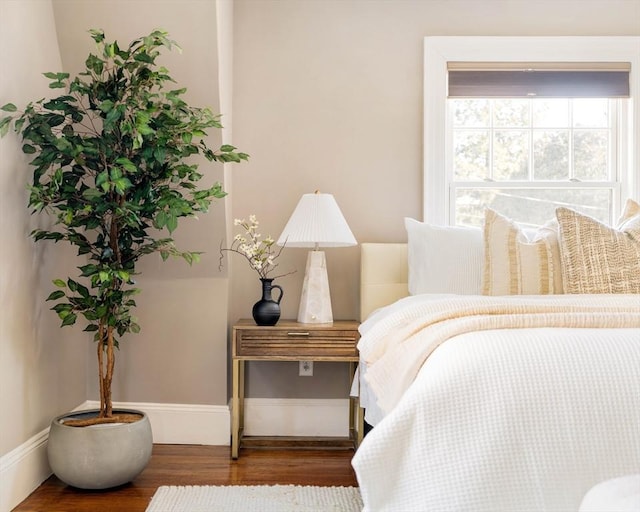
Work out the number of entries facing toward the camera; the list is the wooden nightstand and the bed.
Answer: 2

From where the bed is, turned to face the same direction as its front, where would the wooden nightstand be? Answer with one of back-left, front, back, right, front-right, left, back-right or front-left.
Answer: back-right

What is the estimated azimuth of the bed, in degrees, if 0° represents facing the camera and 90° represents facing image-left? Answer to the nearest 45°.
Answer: approximately 0°

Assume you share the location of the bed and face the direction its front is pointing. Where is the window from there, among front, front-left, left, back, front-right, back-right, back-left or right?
back

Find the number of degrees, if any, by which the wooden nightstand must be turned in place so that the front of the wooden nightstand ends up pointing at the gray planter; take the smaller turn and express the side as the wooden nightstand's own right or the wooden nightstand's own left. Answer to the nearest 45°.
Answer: approximately 45° to the wooden nightstand's own right
